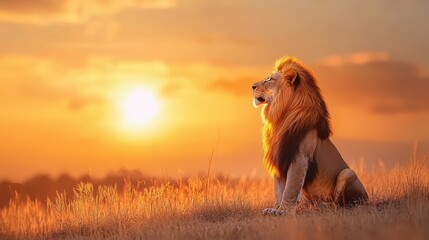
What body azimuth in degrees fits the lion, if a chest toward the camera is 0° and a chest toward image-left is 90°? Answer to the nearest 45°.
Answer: approximately 90°
